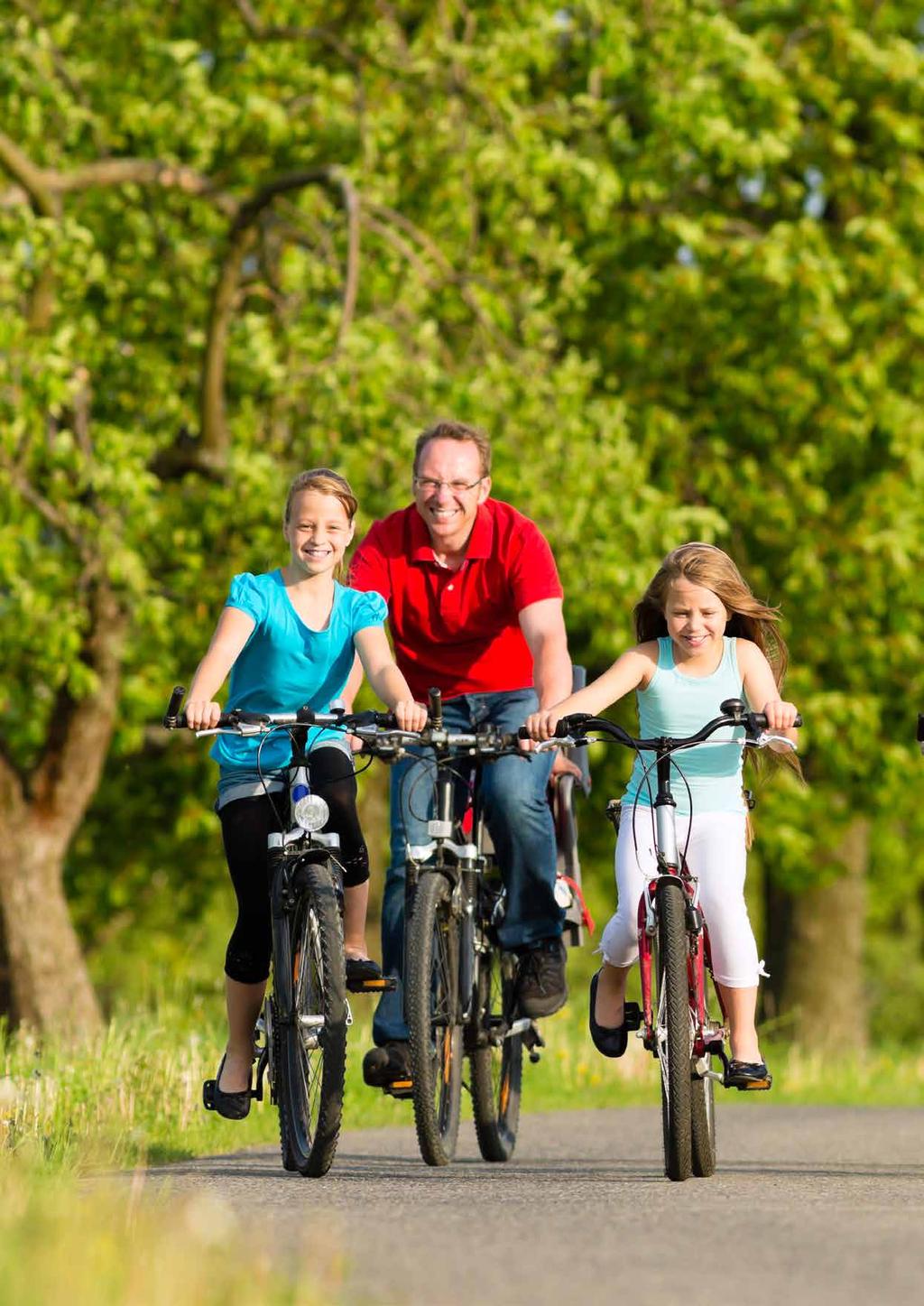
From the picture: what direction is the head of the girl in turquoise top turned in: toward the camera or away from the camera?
toward the camera

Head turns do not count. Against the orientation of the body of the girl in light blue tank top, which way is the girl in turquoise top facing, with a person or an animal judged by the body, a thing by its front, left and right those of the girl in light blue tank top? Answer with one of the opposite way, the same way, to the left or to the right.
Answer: the same way

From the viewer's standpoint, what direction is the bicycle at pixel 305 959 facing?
toward the camera

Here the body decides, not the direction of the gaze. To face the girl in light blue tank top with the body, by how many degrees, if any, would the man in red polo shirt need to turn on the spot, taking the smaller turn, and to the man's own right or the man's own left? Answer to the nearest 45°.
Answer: approximately 45° to the man's own left

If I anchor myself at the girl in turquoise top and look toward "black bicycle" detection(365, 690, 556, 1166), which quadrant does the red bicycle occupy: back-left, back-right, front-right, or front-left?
front-right

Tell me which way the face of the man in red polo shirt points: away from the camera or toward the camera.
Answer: toward the camera

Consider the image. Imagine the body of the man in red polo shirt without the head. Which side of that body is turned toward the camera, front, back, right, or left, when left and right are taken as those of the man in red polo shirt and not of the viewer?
front

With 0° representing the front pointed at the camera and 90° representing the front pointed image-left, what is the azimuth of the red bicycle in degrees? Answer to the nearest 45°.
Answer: approximately 0°

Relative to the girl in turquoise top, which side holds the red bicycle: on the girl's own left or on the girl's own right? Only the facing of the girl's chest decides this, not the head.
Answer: on the girl's own left

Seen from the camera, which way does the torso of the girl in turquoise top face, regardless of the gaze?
toward the camera

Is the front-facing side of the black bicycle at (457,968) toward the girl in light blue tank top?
no

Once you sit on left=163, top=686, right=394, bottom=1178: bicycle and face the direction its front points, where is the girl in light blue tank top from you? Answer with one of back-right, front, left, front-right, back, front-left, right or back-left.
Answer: left

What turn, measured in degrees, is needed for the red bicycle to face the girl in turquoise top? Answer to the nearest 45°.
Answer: approximately 90° to its right

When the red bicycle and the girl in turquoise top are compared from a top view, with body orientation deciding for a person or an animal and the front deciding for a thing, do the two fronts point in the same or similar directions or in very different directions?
same or similar directions
